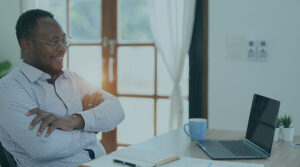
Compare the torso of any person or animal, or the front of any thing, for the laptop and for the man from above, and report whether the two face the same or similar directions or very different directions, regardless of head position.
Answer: very different directions

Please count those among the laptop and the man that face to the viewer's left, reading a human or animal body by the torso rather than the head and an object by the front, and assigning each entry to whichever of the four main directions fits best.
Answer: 1

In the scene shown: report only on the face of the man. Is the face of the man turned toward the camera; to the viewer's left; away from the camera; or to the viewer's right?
to the viewer's right

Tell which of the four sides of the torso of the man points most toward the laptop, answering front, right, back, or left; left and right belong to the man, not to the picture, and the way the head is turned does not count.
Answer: front

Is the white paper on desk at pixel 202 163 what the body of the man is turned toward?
yes

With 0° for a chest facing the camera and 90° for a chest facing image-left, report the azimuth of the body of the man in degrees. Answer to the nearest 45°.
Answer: approximately 315°

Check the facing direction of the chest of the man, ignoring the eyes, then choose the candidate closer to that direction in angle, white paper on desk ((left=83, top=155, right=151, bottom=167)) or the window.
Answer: the white paper on desk

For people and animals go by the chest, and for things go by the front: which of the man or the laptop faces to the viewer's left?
the laptop

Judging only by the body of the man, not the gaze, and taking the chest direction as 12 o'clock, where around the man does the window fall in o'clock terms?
The window is roughly at 8 o'clock from the man.

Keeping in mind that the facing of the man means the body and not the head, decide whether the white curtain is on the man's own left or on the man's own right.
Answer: on the man's own left

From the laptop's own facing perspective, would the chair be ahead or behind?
ahead

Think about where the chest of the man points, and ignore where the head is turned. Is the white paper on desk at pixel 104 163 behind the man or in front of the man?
in front

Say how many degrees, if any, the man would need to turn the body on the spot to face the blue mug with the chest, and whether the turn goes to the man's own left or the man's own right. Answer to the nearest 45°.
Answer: approximately 45° to the man's own left

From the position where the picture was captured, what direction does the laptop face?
facing to the left of the viewer
